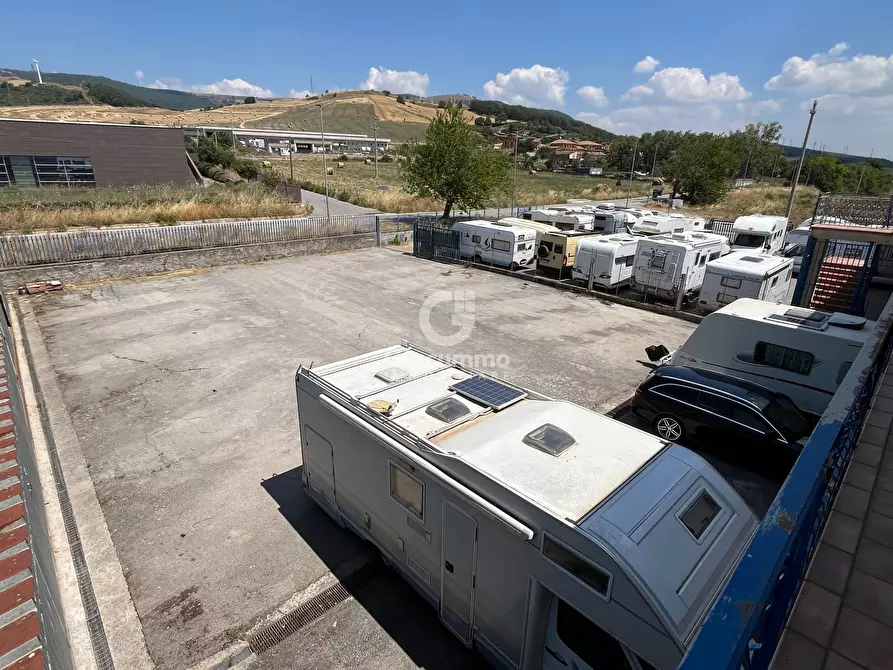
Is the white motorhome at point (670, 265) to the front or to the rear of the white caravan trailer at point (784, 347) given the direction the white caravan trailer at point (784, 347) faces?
to the front

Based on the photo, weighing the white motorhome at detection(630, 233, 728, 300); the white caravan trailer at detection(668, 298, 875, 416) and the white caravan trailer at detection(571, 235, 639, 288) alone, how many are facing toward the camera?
0

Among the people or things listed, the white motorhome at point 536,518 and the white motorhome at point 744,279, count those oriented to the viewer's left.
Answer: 0

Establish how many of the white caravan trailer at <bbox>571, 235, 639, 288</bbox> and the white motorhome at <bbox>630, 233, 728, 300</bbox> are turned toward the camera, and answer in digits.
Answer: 0

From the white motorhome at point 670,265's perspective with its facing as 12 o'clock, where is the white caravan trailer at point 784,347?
the white caravan trailer at point 784,347 is roughly at 4 o'clock from the white motorhome at point 670,265.

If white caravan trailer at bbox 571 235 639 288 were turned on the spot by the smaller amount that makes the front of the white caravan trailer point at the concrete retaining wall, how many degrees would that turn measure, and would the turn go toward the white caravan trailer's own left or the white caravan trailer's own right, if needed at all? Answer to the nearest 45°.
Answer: approximately 135° to the white caravan trailer's own left

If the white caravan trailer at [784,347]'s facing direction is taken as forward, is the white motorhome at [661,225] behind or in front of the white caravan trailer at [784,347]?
in front

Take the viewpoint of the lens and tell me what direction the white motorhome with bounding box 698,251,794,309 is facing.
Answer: facing away from the viewer and to the right of the viewer

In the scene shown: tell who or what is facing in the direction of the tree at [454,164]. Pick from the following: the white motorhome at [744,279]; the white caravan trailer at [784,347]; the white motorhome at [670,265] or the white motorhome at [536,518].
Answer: the white caravan trailer at [784,347]

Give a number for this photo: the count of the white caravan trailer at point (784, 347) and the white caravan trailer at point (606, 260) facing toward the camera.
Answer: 0

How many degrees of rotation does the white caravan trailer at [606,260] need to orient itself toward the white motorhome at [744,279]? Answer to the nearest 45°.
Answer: approximately 90° to its right

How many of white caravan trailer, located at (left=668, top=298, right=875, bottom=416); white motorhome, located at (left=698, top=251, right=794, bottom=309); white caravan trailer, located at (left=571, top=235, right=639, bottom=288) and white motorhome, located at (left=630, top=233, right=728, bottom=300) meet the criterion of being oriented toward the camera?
0

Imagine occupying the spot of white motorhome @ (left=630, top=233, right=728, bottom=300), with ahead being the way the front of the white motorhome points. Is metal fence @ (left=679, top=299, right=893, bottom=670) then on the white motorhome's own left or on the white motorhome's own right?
on the white motorhome's own right

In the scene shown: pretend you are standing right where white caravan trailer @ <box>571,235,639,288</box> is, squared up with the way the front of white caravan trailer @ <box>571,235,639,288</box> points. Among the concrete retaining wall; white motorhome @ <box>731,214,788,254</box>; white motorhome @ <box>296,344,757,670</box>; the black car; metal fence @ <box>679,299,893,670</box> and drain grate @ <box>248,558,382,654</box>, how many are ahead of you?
1

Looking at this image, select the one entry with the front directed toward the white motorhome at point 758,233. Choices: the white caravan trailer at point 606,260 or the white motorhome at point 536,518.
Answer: the white caravan trailer at point 606,260

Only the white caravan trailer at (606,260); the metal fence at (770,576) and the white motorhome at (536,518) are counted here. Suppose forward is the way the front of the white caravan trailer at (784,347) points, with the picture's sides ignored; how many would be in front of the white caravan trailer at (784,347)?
1

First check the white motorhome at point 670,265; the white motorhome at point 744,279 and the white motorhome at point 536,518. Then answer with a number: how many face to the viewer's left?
0

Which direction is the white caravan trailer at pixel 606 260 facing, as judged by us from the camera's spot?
facing away from the viewer and to the right of the viewer

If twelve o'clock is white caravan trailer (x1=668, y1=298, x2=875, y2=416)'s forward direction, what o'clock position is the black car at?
The black car is roughly at 8 o'clock from the white caravan trailer.
